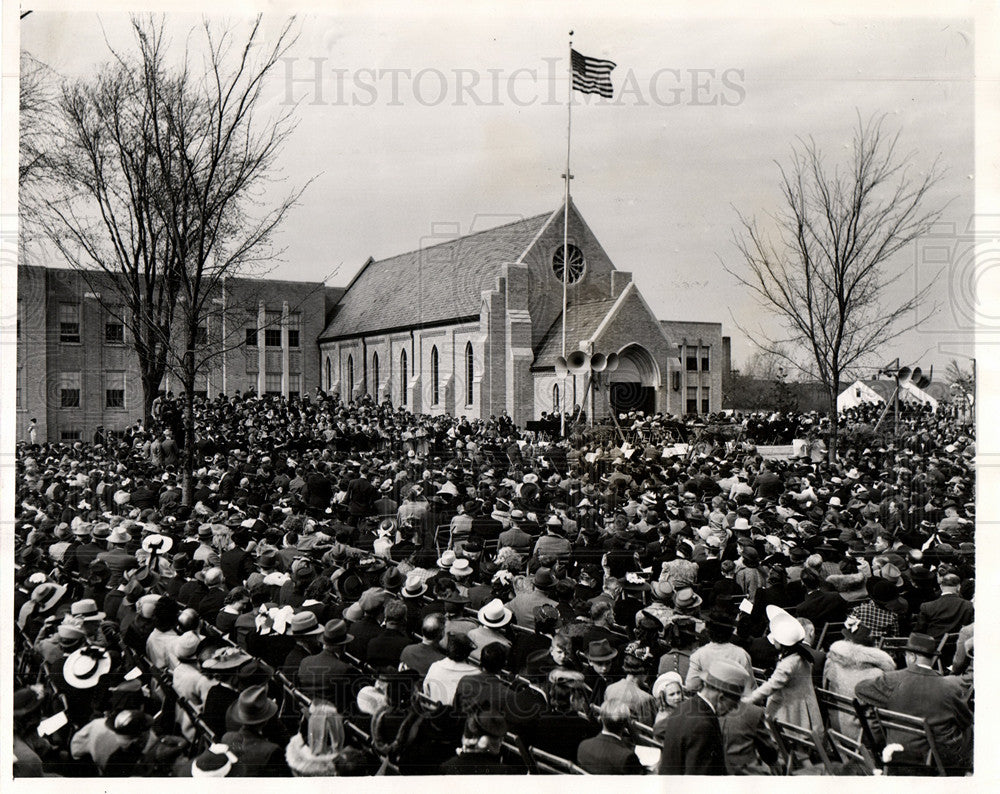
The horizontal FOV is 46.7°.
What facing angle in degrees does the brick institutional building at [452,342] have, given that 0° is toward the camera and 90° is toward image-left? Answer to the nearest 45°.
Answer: approximately 315°

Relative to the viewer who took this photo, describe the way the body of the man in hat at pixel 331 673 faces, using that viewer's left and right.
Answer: facing away from the viewer and to the right of the viewer

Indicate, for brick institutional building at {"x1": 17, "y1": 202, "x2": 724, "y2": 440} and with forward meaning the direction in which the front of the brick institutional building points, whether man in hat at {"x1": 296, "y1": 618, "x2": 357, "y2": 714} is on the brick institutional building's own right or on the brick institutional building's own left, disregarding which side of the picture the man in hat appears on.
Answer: on the brick institutional building's own right

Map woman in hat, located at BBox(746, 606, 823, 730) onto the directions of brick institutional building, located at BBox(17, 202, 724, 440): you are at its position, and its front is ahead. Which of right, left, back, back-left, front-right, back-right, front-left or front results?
front-right

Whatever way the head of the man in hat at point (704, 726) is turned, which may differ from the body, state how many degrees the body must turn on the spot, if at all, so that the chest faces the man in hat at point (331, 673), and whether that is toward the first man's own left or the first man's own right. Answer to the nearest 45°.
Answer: approximately 135° to the first man's own left

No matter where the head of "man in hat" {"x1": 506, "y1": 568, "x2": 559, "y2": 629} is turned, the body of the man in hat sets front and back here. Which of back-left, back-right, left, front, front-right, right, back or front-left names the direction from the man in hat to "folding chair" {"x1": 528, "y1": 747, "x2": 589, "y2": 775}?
back-right

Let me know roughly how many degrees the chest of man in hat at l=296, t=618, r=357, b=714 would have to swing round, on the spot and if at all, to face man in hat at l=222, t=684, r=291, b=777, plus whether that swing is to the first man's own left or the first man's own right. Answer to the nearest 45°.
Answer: approximately 180°

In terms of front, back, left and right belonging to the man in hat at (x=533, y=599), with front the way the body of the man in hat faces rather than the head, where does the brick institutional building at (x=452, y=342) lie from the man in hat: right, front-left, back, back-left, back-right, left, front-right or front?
front-left
